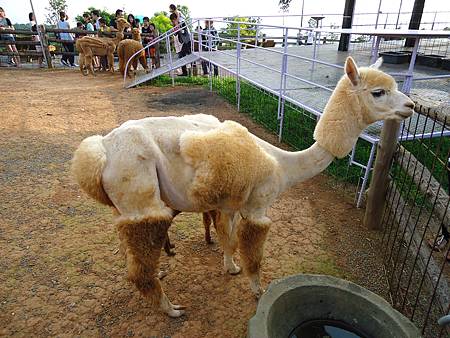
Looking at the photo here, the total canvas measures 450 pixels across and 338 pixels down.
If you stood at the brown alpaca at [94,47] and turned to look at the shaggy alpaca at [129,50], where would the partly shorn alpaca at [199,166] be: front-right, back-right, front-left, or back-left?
front-right

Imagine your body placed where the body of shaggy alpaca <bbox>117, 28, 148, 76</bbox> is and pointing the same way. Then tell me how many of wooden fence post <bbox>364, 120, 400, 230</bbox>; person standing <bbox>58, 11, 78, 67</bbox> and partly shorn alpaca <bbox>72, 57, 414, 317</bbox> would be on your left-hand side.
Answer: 1

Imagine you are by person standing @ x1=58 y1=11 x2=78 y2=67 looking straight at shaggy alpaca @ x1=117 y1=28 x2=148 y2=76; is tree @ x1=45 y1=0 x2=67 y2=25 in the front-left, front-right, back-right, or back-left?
back-left

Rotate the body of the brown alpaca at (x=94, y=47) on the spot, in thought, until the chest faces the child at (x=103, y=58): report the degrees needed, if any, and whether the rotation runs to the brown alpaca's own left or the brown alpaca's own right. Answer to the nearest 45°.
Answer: approximately 90° to the brown alpaca's own left
